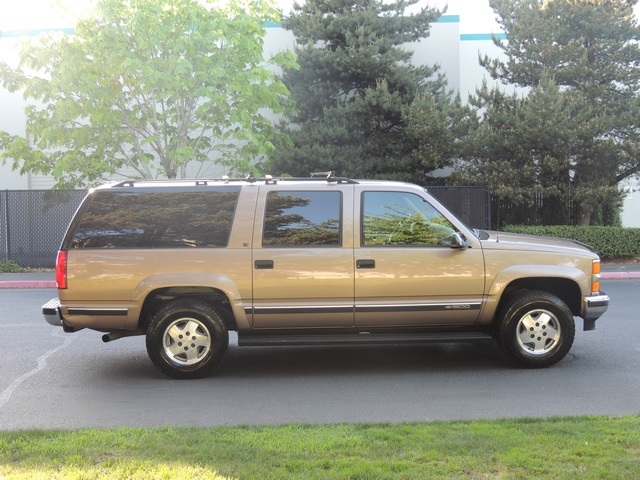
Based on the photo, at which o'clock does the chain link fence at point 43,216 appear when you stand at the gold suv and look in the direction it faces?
The chain link fence is roughly at 8 o'clock from the gold suv.

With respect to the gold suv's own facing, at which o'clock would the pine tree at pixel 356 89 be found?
The pine tree is roughly at 9 o'clock from the gold suv.

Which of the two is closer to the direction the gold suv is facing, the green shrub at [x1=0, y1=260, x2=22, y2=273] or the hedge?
the hedge

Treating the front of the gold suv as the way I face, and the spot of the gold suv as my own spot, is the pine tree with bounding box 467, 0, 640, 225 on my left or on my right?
on my left

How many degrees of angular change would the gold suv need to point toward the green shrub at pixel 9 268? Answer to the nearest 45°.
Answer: approximately 135° to its left

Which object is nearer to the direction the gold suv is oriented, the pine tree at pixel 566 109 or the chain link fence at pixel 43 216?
the pine tree

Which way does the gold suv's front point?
to the viewer's right
